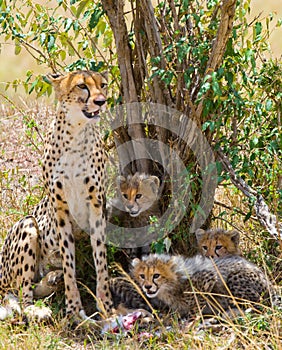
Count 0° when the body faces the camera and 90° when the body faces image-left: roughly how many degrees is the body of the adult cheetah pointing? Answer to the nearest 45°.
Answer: approximately 315°

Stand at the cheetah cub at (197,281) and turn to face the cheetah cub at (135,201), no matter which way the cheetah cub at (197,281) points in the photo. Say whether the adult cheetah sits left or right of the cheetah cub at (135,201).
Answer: left
